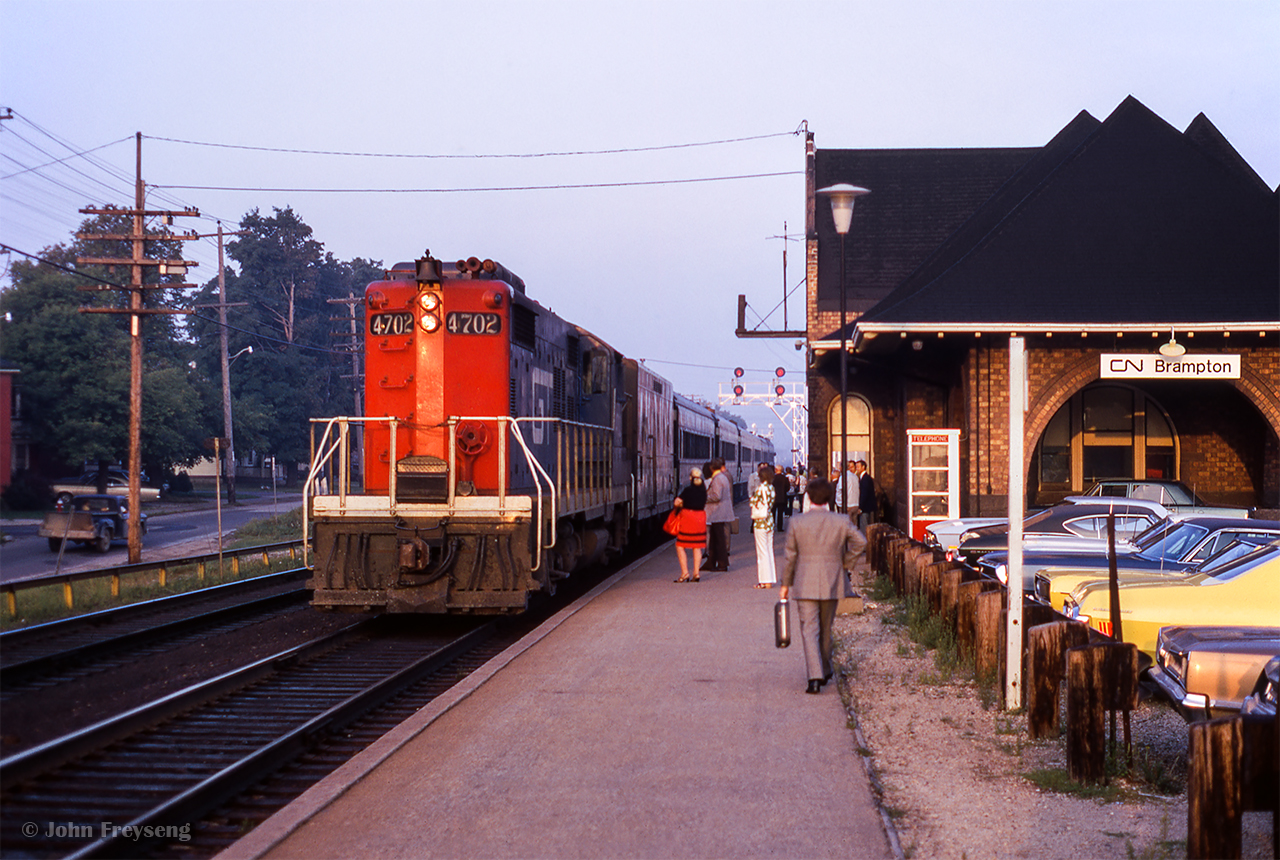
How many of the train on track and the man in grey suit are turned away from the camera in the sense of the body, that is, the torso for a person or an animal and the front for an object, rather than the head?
1

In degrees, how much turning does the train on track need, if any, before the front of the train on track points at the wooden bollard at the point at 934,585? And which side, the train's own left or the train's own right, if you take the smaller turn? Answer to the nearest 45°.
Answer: approximately 90° to the train's own left

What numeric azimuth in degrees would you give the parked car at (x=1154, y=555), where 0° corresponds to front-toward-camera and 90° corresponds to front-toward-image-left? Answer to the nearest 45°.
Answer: approximately 45°

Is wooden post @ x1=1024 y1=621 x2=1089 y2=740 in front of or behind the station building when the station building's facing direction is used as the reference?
in front

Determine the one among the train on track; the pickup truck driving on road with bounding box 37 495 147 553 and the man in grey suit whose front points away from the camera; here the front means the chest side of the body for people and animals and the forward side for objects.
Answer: the man in grey suit

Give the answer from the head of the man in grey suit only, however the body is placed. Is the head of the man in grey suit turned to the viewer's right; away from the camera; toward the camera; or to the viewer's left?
away from the camera

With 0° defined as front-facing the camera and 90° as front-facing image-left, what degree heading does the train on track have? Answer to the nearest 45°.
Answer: approximately 0°

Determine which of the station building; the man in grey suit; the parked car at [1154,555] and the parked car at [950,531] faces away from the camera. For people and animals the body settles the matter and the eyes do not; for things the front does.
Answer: the man in grey suit

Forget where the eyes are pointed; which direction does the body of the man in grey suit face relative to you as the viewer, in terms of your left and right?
facing away from the viewer

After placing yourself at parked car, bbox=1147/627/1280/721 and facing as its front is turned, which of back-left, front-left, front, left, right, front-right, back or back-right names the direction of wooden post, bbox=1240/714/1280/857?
front-left

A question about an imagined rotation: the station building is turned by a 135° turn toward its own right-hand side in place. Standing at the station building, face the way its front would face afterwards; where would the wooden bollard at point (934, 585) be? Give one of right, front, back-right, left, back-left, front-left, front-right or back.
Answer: back-left
